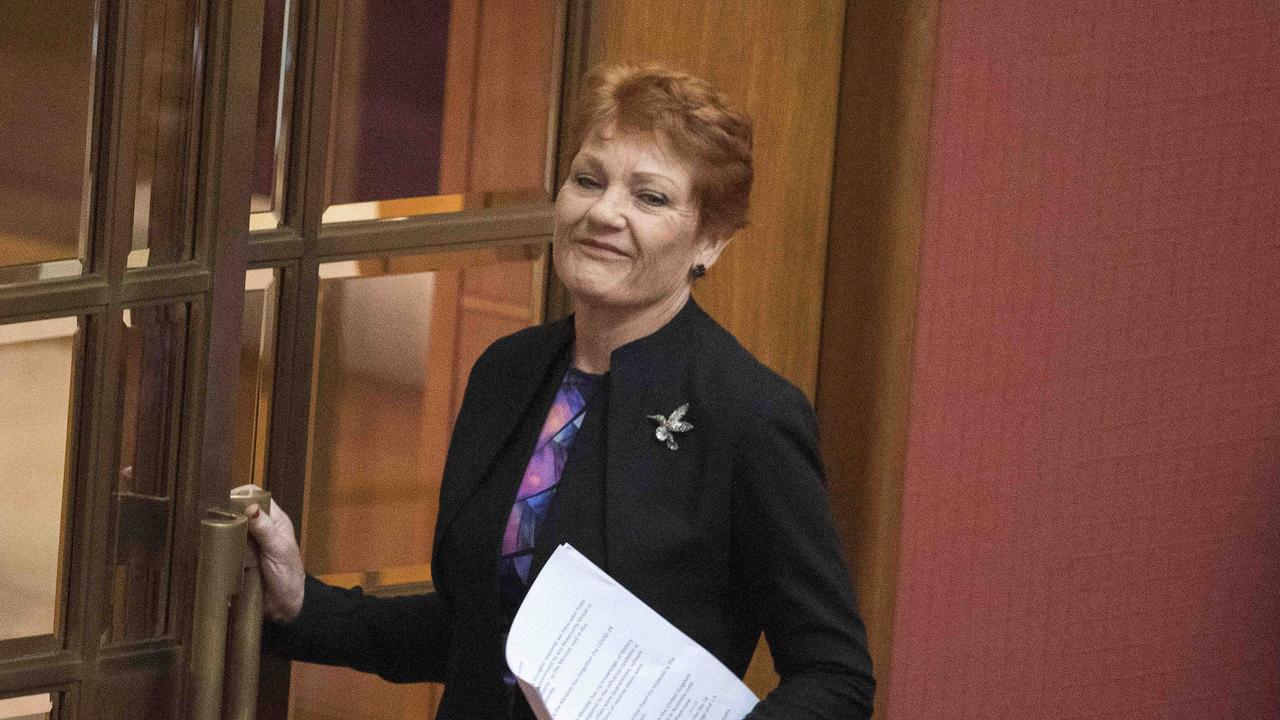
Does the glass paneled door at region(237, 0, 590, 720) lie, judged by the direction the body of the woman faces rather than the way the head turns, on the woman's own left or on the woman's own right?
on the woman's own right

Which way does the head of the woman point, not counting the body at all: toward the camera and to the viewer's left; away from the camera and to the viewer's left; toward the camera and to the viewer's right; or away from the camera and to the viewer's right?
toward the camera and to the viewer's left

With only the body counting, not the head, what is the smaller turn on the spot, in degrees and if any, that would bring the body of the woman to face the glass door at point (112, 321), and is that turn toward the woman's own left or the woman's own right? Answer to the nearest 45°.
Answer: approximately 45° to the woman's own right

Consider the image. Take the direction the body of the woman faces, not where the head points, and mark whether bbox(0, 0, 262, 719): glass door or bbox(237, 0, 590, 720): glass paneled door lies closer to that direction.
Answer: the glass door

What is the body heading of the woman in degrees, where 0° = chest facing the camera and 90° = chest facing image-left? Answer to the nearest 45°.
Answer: approximately 45°
